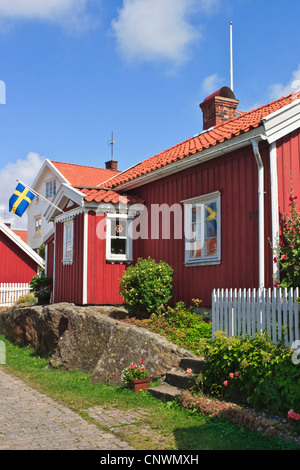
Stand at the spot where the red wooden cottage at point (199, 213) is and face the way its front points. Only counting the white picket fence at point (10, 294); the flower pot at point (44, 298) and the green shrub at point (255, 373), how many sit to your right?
2

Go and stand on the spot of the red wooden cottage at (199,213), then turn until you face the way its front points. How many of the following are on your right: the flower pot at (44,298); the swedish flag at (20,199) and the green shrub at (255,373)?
2

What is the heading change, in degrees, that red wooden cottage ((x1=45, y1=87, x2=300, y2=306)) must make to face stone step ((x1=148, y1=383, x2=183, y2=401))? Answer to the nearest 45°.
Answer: approximately 45° to its left

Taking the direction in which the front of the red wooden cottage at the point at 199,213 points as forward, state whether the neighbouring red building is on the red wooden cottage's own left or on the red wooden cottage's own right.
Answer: on the red wooden cottage's own right

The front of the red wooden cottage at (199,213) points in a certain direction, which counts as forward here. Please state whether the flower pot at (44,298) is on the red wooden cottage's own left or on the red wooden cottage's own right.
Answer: on the red wooden cottage's own right

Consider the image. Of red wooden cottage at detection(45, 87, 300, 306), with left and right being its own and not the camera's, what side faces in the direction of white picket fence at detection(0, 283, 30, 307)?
right

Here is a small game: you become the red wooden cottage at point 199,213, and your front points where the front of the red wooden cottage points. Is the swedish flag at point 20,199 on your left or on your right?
on your right

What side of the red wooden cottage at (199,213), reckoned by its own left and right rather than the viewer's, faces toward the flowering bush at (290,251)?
left

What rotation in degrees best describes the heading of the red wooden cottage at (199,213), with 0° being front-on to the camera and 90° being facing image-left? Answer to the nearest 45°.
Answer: approximately 45°

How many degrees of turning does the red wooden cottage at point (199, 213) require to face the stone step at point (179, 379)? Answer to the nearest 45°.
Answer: approximately 45° to its left

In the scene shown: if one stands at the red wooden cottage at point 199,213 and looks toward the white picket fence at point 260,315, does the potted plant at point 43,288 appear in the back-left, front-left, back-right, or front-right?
back-right
